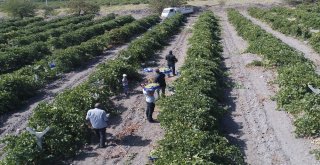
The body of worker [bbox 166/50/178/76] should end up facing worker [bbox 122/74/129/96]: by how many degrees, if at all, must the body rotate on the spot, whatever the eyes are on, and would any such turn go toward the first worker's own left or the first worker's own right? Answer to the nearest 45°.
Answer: approximately 135° to the first worker's own left
